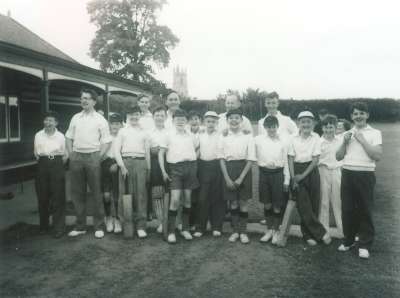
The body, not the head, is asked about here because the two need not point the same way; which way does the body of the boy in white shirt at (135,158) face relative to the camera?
toward the camera

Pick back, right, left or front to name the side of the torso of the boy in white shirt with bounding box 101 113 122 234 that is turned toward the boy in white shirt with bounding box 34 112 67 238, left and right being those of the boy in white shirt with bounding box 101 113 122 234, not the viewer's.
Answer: right

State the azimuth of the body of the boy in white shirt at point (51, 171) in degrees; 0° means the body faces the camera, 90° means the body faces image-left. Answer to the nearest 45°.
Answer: approximately 0°

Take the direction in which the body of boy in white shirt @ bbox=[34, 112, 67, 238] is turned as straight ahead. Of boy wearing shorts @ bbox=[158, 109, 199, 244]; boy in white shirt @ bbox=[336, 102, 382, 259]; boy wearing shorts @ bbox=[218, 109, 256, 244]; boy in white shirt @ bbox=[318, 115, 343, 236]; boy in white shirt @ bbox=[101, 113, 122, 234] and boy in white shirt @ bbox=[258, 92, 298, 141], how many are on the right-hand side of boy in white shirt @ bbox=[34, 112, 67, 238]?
0

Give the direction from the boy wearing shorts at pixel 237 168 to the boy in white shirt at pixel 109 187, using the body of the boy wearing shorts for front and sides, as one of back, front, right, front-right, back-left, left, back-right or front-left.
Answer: right

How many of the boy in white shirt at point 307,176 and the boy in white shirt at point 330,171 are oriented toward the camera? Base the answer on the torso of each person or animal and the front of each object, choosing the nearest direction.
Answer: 2

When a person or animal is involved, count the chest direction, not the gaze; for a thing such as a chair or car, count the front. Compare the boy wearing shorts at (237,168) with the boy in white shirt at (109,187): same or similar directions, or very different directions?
same or similar directions

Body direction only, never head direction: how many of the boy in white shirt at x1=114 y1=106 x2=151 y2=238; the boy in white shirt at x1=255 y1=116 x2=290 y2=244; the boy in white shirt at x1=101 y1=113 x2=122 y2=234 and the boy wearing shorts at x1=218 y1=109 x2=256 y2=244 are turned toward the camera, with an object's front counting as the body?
4

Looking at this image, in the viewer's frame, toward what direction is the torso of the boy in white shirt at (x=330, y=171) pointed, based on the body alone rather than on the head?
toward the camera

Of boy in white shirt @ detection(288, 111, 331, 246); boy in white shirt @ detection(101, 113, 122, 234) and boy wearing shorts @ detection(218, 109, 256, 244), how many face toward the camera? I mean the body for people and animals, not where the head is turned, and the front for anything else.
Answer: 3

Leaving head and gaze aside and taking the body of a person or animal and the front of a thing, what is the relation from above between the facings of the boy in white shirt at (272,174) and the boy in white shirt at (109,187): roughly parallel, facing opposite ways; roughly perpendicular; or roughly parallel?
roughly parallel

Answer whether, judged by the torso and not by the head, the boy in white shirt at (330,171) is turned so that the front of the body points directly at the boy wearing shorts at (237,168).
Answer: no

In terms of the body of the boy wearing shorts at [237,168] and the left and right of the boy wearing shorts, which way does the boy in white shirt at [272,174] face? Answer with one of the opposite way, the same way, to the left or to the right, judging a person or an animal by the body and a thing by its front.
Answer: the same way

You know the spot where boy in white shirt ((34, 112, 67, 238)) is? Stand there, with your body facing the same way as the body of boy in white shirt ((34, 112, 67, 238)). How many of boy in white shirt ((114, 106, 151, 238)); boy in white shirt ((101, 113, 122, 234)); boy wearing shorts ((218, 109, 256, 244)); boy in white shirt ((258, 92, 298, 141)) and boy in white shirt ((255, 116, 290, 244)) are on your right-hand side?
0

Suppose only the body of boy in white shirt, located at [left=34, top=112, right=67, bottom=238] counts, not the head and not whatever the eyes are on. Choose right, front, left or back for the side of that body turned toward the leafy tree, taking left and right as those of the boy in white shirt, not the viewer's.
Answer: back

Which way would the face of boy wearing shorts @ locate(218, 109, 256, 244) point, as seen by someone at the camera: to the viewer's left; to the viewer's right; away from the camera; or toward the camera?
toward the camera

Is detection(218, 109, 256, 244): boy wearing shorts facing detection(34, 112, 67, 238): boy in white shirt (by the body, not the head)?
no

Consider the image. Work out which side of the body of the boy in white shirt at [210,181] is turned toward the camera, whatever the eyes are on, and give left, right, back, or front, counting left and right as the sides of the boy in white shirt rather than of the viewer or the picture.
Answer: front

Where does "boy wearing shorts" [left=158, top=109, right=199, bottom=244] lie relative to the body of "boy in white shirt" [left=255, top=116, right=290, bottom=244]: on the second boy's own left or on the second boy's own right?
on the second boy's own right

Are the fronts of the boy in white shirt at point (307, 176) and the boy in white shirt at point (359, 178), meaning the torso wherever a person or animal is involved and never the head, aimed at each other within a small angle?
no

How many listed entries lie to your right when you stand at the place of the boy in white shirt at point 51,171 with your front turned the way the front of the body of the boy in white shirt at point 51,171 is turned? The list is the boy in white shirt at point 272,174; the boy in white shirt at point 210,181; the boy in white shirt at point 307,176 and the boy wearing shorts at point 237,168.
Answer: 0

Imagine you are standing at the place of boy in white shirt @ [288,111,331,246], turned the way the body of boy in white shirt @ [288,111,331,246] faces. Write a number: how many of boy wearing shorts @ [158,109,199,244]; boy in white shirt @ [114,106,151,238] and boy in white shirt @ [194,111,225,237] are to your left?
0

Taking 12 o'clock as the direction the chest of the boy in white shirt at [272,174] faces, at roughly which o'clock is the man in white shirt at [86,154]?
The man in white shirt is roughly at 3 o'clock from the boy in white shirt.
